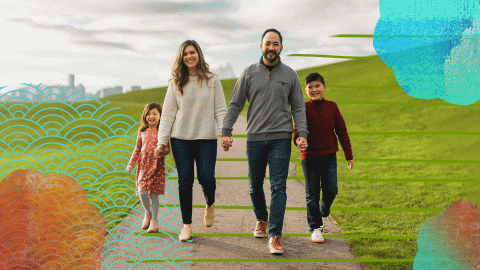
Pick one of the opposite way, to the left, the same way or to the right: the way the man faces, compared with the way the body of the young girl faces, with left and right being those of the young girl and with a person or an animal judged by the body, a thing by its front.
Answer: the same way

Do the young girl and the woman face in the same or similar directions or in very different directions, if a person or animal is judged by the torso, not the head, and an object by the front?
same or similar directions

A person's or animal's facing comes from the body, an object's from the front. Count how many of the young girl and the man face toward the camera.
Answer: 2

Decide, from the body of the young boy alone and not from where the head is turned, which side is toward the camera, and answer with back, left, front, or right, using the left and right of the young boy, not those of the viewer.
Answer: front

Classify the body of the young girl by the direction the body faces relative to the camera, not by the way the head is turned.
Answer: toward the camera

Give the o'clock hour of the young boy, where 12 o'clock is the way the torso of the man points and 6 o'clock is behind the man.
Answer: The young boy is roughly at 8 o'clock from the man.

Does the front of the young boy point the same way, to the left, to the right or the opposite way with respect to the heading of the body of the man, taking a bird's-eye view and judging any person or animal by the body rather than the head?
the same way

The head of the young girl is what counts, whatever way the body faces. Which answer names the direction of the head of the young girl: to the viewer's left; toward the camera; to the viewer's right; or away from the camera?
toward the camera

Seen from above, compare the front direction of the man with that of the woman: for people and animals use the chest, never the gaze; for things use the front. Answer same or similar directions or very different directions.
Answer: same or similar directions

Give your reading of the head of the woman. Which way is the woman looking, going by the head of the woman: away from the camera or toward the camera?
toward the camera

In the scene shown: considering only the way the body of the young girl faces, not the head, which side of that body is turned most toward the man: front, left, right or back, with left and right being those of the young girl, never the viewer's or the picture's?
left

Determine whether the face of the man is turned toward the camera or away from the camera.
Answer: toward the camera

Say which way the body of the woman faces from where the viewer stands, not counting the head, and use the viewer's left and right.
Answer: facing the viewer

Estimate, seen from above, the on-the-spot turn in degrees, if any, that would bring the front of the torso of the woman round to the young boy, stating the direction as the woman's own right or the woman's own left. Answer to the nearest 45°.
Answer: approximately 90° to the woman's own left
